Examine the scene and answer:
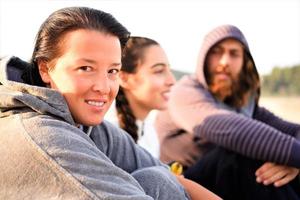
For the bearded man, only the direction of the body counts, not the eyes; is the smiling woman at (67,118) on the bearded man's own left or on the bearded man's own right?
on the bearded man's own right
